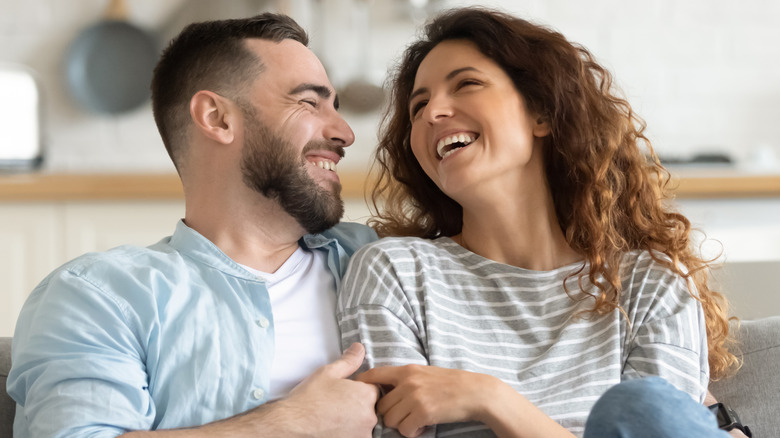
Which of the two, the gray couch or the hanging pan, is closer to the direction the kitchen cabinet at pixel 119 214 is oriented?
the gray couch

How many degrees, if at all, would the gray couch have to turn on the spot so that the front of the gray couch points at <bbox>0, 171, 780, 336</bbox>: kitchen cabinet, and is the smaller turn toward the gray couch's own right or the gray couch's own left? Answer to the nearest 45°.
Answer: approximately 135° to the gray couch's own right

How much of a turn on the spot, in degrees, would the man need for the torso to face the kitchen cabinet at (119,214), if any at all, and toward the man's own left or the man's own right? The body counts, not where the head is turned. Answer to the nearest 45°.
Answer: approximately 135° to the man's own left

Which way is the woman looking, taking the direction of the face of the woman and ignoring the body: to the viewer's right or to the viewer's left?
to the viewer's left

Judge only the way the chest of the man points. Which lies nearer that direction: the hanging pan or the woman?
the woman

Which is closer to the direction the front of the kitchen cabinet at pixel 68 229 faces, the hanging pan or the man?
the man

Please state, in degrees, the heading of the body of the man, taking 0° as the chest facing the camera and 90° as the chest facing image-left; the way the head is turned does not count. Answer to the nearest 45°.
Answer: approximately 315°

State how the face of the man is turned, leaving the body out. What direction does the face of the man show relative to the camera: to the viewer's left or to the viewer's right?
to the viewer's right

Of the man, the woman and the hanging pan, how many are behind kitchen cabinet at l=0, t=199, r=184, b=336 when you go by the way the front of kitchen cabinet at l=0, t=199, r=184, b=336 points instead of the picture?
1

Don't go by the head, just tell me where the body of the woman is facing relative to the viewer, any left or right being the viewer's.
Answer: facing the viewer

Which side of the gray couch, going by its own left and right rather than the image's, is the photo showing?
front

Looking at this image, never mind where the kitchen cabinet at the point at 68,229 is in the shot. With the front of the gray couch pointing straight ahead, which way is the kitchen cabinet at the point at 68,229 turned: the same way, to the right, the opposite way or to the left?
the same way

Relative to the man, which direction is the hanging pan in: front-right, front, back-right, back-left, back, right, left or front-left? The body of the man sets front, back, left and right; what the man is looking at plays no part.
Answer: back-left

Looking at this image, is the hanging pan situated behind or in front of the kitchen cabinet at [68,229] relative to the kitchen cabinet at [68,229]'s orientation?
behind

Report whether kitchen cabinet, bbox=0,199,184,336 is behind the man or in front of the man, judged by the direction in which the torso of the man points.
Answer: behind
